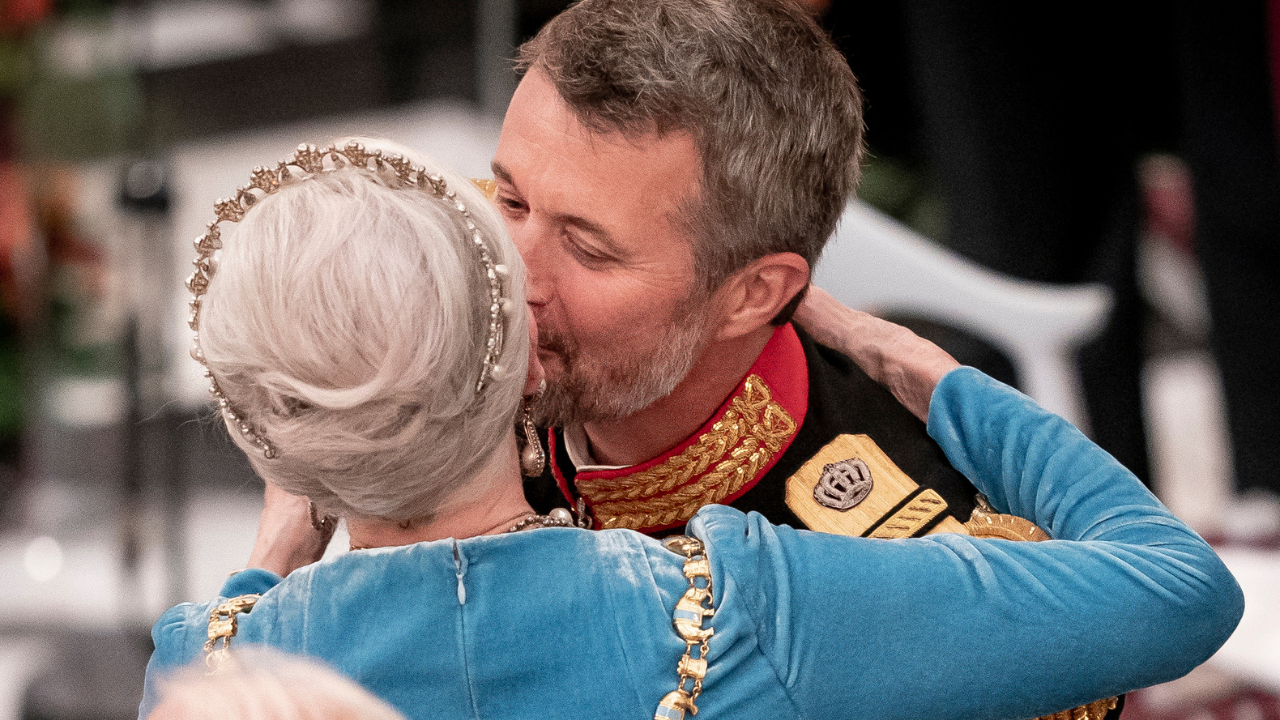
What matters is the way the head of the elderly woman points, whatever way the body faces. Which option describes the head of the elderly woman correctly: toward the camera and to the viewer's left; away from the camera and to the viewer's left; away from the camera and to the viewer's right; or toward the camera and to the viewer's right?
away from the camera and to the viewer's right

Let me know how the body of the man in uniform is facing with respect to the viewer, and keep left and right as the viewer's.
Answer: facing the viewer and to the left of the viewer

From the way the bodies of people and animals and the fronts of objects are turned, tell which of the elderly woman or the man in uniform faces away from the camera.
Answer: the elderly woman

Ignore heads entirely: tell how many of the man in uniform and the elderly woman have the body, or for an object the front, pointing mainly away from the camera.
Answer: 1

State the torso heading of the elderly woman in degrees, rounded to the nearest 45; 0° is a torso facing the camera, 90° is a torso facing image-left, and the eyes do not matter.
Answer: approximately 180°

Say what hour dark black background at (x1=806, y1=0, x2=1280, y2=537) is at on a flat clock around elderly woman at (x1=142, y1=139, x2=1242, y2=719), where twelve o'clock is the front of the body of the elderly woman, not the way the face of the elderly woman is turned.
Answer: The dark black background is roughly at 1 o'clock from the elderly woman.

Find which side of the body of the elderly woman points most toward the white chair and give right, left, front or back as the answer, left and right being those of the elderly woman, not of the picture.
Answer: front

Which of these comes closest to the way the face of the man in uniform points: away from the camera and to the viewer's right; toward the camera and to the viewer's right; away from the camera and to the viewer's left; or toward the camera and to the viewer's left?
toward the camera and to the viewer's left
